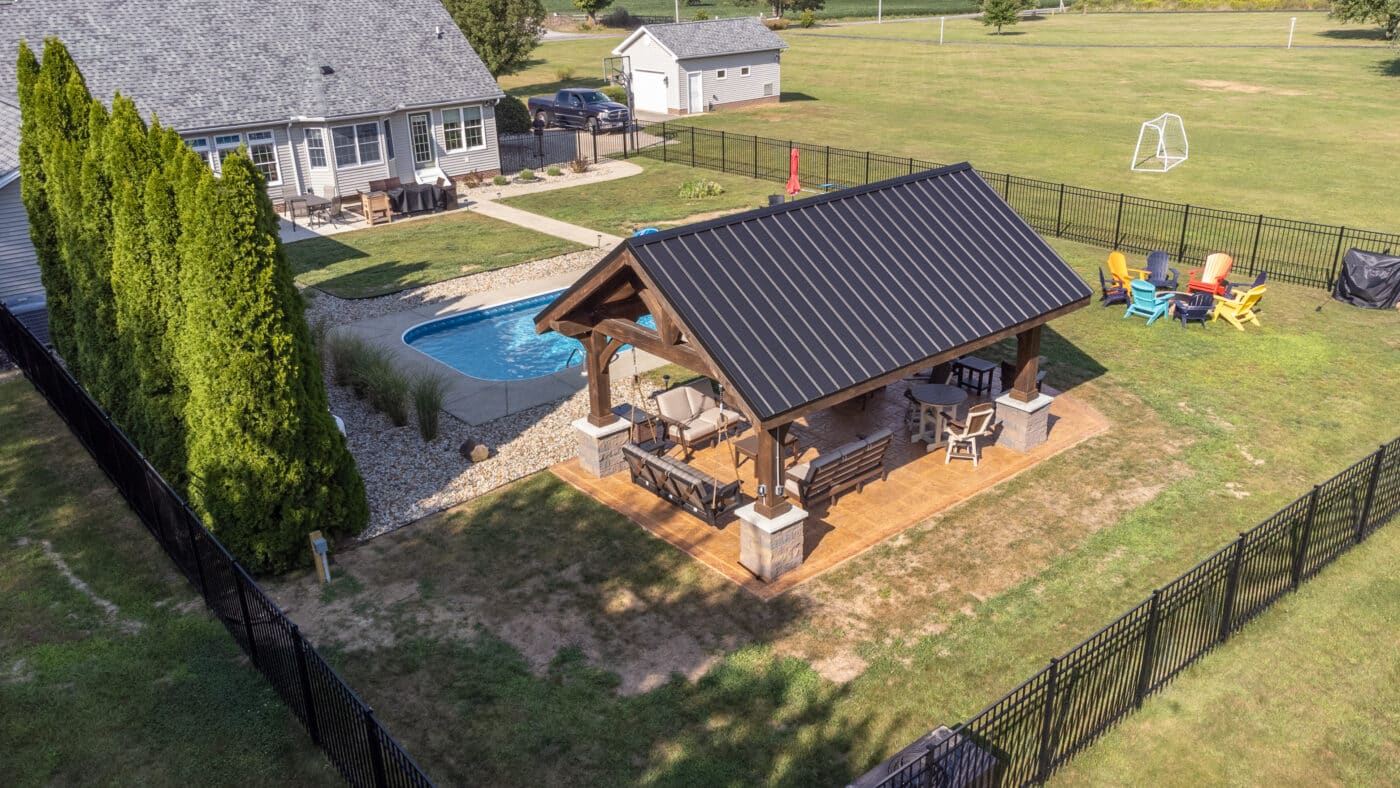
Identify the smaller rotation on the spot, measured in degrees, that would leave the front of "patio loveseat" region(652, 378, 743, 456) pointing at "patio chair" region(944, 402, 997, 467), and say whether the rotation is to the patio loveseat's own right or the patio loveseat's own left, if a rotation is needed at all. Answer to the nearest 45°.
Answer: approximately 45° to the patio loveseat's own left

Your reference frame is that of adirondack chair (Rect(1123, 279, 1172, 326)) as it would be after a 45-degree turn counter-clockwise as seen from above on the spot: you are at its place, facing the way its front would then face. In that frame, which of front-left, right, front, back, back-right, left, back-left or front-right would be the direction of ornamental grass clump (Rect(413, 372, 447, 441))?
back-left

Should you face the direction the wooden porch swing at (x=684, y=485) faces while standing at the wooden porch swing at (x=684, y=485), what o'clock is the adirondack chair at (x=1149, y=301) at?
The adirondack chair is roughly at 12 o'clock from the wooden porch swing.

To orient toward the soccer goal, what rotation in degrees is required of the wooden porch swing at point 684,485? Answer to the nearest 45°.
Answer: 0° — it already faces it

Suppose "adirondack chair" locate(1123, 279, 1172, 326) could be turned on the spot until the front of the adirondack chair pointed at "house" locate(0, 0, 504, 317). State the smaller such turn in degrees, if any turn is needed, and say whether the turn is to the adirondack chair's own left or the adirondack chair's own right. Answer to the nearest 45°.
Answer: approximately 135° to the adirondack chair's own left

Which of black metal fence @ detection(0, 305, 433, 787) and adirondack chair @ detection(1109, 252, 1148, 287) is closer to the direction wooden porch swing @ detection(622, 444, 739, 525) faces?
the adirondack chair

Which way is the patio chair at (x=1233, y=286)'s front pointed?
to the viewer's left

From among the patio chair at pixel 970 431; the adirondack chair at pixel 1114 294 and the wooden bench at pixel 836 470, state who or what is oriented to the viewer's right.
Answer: the adirondack chair

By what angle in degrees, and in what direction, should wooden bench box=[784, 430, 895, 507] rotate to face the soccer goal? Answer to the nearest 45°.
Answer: approximately 45° to its right

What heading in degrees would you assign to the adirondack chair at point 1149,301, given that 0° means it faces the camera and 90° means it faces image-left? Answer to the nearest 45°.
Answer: approximately 225°

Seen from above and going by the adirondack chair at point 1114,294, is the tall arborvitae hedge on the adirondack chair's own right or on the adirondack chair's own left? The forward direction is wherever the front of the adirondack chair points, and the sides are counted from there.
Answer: on the adirondack chair's own right

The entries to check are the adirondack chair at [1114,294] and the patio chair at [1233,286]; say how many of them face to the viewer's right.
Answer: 1

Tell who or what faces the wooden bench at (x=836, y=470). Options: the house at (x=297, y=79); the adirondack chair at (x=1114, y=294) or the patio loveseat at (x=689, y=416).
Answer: the patio loveseat

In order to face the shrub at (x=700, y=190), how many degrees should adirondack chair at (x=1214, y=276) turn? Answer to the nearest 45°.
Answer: approximately 45° to its right

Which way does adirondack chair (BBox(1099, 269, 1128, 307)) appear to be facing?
to the viewer's right

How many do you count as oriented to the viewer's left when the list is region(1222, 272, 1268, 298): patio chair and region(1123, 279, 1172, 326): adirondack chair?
1
